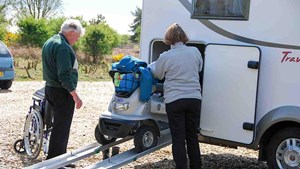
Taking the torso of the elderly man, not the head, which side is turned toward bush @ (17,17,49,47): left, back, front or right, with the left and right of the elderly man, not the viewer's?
left

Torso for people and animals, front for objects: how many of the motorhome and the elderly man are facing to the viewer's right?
2

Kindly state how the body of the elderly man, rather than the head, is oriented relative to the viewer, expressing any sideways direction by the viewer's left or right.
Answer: facing to the right of the viewer

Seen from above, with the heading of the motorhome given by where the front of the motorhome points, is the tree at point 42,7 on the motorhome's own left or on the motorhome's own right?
on the motorhome's own left

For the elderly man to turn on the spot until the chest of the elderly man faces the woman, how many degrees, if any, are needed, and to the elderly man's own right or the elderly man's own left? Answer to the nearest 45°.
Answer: approximately 45° to the elderly man's own right

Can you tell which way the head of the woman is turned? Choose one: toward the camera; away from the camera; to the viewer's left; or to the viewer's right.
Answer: away from the camera

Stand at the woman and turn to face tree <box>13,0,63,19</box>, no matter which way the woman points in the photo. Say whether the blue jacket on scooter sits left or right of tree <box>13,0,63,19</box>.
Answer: left

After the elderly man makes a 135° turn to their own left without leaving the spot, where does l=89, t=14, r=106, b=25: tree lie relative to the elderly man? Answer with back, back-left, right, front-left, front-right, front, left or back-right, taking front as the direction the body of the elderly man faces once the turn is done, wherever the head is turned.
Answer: front-right

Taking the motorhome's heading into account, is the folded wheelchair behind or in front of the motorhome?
behind

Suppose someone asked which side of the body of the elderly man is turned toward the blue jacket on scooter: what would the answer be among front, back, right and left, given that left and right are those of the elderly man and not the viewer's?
front

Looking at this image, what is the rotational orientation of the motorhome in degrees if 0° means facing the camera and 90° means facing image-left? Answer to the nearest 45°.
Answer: approximately 270°

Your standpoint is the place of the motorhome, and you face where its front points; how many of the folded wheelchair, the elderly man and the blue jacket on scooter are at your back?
3

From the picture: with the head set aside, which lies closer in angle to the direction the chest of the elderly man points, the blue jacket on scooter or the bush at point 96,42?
the blue jacket on scooter

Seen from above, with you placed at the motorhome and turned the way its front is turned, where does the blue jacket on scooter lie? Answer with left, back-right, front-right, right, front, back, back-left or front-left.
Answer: back
